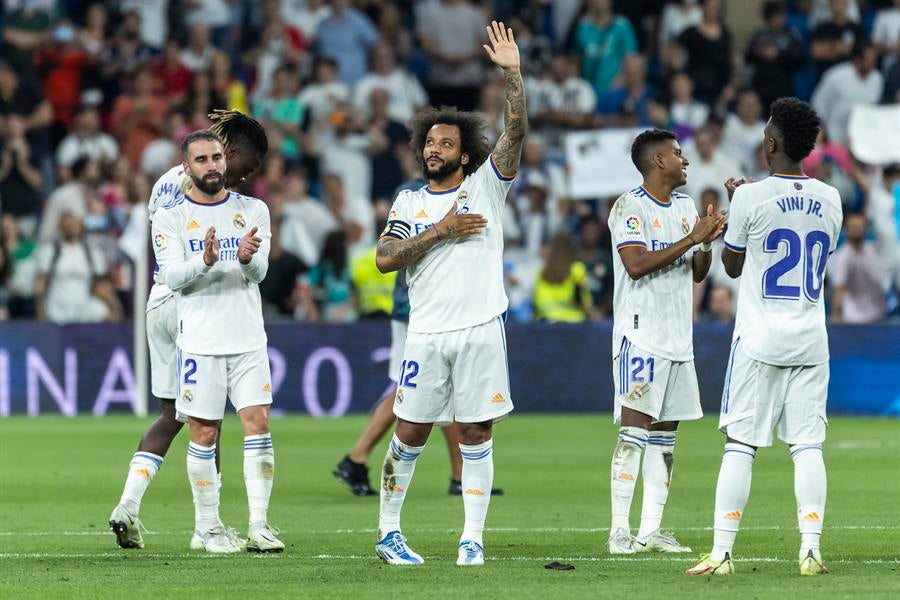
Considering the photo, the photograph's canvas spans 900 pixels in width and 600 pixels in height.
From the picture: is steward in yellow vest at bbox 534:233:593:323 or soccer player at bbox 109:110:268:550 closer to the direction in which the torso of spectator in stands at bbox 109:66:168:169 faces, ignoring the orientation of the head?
the soccer player

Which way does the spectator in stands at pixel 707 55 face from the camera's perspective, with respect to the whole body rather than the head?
toward the camera

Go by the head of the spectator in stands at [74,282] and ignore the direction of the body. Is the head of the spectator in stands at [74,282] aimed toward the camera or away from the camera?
toward the camera

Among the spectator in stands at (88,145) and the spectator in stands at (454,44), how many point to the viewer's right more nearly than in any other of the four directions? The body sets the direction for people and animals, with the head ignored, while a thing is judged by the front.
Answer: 0

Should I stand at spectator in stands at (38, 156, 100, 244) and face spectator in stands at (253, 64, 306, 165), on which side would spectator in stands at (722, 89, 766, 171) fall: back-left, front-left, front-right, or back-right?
front-right

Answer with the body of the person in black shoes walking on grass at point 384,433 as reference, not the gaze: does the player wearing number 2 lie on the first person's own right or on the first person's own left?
on the first person's own right

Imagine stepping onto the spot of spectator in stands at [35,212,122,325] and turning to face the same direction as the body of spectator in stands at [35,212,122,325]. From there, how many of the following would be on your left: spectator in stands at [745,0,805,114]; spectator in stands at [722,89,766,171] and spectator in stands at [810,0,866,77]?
3

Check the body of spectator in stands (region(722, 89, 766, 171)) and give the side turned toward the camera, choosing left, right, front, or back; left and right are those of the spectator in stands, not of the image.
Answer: front

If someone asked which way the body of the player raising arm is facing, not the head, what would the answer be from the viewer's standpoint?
toward the camera

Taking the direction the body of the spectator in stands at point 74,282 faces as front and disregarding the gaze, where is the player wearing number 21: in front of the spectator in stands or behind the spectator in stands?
in front

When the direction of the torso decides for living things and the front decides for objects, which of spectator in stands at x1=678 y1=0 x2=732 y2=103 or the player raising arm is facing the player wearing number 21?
the spectator in stands

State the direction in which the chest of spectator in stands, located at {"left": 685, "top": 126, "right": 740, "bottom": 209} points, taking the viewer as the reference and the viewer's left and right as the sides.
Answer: facing the viewer

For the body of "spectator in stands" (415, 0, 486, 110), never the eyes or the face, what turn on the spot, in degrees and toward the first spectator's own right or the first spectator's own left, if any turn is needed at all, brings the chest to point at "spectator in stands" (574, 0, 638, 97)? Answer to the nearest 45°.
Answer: approximately 90° to the first spectator's own left

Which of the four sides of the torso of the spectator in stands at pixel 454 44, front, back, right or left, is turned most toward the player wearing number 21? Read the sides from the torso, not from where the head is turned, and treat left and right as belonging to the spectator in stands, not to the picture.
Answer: front

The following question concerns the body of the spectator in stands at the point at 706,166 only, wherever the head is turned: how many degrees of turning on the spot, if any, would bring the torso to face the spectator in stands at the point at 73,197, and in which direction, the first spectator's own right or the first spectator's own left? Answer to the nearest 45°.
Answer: approximately 90° to the first spectator's own right

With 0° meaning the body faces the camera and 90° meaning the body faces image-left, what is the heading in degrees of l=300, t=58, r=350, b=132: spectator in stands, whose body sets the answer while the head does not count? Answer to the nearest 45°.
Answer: approximately 0°

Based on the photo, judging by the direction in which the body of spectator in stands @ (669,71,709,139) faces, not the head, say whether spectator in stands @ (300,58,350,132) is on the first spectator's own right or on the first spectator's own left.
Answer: on the first spectator's own right
